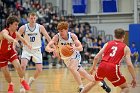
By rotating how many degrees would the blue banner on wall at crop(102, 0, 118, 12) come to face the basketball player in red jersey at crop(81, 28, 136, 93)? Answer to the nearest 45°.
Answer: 0° — it already faces them

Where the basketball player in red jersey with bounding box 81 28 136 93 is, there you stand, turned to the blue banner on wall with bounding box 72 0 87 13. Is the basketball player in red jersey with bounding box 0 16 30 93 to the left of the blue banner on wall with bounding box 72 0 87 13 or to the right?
left

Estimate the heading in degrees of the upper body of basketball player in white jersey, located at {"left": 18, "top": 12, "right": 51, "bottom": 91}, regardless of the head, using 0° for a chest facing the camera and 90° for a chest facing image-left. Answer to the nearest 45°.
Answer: approximately 0°

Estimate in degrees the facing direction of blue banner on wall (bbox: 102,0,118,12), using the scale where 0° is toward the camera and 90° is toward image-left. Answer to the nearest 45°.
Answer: approximately 0°

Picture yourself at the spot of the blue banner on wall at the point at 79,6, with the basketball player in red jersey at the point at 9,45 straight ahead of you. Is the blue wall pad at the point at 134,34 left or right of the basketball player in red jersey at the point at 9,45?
left

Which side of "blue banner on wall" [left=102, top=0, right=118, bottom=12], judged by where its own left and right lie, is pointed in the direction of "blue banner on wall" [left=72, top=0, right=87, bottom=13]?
right

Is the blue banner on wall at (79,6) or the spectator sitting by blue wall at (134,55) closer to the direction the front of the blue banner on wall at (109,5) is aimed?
the spectator sitting by blue wall

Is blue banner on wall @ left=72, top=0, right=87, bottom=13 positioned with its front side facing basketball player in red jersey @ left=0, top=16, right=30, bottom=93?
yes

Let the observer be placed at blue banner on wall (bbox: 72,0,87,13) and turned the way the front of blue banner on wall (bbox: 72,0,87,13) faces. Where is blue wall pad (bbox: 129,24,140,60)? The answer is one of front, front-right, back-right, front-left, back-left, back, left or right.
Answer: front-left

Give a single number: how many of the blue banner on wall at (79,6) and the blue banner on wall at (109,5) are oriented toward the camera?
2
